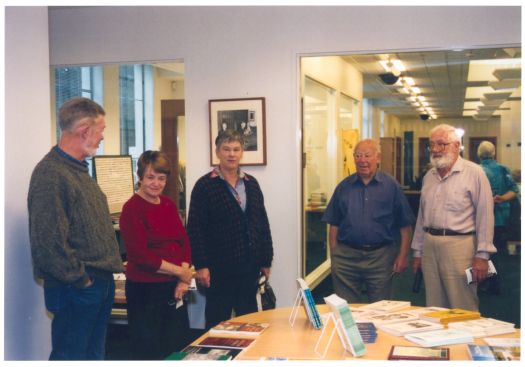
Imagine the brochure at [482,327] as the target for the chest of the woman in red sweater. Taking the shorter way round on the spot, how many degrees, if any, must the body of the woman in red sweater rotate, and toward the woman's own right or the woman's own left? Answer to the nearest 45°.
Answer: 0° — they already face it

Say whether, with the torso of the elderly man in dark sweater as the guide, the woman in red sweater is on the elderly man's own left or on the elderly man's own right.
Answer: on the elderly man's own left

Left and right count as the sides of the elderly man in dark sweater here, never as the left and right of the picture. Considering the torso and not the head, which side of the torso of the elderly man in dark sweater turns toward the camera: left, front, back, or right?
right

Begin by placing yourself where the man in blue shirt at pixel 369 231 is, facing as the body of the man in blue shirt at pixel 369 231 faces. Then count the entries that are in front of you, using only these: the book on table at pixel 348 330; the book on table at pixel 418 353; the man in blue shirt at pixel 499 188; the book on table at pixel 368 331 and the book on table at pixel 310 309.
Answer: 4

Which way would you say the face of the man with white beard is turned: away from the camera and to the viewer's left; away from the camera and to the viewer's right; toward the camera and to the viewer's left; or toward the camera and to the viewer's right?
toward the camera and to the viewer's left

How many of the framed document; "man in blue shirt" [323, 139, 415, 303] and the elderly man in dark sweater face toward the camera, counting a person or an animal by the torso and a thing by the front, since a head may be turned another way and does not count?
2

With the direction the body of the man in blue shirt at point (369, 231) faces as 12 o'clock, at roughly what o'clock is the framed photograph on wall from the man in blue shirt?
The framed photograph on wall is roughly at 4 o'clock from the man in blue shirt.

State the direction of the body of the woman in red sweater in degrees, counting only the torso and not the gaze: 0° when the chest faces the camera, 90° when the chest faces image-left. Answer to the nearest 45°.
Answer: approximately 315°

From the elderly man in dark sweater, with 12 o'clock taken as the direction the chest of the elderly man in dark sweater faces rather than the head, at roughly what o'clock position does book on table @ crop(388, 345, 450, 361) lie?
The book on table is roughly at 1 o'clock from the elderly man in dark sweater.

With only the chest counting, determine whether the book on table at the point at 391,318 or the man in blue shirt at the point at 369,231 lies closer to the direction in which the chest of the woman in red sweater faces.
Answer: the book on table
